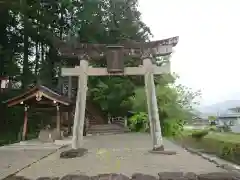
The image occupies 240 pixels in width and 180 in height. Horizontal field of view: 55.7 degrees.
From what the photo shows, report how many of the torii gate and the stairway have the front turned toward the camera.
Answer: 2

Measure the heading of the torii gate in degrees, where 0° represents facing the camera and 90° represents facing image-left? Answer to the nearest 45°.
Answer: approximately 0°

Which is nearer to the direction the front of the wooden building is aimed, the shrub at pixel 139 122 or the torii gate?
the torii gate

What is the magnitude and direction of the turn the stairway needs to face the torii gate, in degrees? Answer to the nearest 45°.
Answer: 0° — it already faces it

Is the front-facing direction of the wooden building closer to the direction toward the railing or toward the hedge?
the hedge

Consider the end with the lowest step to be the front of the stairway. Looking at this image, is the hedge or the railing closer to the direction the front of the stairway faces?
the hedge

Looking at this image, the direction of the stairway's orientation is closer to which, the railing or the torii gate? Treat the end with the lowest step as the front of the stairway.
the torii gate

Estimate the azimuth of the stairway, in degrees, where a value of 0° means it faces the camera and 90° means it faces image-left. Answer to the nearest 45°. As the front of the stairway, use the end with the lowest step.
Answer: approximately 0°

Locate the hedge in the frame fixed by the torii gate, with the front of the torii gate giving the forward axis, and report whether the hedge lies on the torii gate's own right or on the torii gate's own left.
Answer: on the torii gate's own left

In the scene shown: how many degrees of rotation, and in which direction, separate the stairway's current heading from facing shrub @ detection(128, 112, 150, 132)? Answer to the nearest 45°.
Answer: approximately 90° to its left
